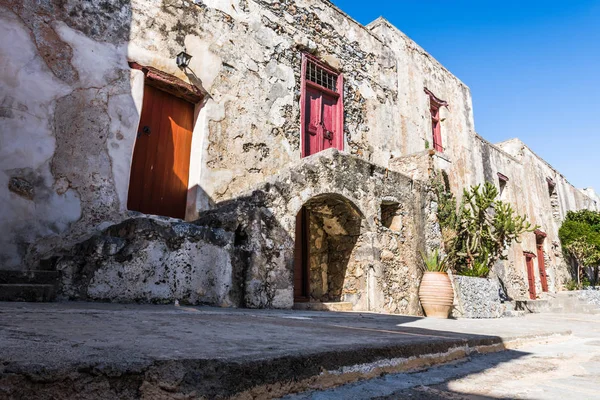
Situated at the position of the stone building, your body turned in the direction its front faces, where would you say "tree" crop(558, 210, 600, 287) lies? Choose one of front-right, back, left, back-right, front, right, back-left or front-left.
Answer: left

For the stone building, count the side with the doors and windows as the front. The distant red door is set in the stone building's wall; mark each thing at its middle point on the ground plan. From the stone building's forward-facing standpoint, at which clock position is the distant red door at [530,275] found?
The distant red door is roughly at 9 o'clock from the stone building.

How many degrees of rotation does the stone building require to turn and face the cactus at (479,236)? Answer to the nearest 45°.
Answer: approximately 90° to its left

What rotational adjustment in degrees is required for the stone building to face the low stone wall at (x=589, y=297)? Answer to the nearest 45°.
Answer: approximately 90° to its left

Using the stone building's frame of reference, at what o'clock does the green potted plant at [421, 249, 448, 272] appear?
The green potted plant is roughly at 10 o'clock from the stone building.
